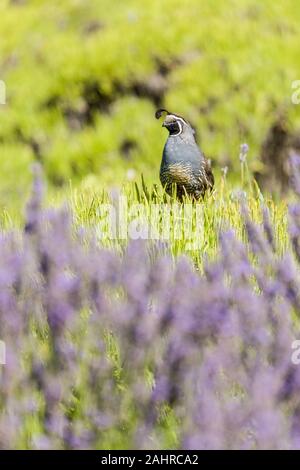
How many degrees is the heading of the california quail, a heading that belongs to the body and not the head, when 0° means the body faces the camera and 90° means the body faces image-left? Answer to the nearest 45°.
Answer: approximately 45°
